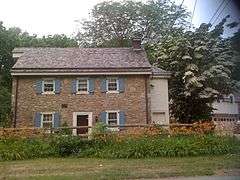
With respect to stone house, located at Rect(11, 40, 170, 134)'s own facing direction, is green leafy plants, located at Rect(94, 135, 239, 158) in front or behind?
in front

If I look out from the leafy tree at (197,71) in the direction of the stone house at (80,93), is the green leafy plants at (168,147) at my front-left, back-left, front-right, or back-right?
front-left

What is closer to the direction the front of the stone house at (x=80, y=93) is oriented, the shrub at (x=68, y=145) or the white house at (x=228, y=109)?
the shrub

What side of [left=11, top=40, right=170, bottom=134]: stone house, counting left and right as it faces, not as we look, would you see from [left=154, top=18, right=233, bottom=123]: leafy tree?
left

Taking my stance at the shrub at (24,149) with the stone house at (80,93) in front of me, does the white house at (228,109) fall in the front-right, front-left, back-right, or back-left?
front-right

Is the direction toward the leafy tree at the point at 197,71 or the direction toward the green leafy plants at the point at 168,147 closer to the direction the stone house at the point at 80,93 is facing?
the green leafy plants

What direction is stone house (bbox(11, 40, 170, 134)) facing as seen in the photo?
toward the camera

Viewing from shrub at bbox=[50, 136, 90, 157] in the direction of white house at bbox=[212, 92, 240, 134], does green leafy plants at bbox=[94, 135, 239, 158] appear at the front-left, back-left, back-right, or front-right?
front-right

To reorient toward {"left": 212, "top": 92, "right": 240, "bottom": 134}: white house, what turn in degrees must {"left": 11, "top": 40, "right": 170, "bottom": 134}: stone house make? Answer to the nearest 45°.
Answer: approximately 135° to its left

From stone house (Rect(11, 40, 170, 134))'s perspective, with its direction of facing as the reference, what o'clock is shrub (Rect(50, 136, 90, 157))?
The shrub is roughly at 12 o'clock from the stone house.
